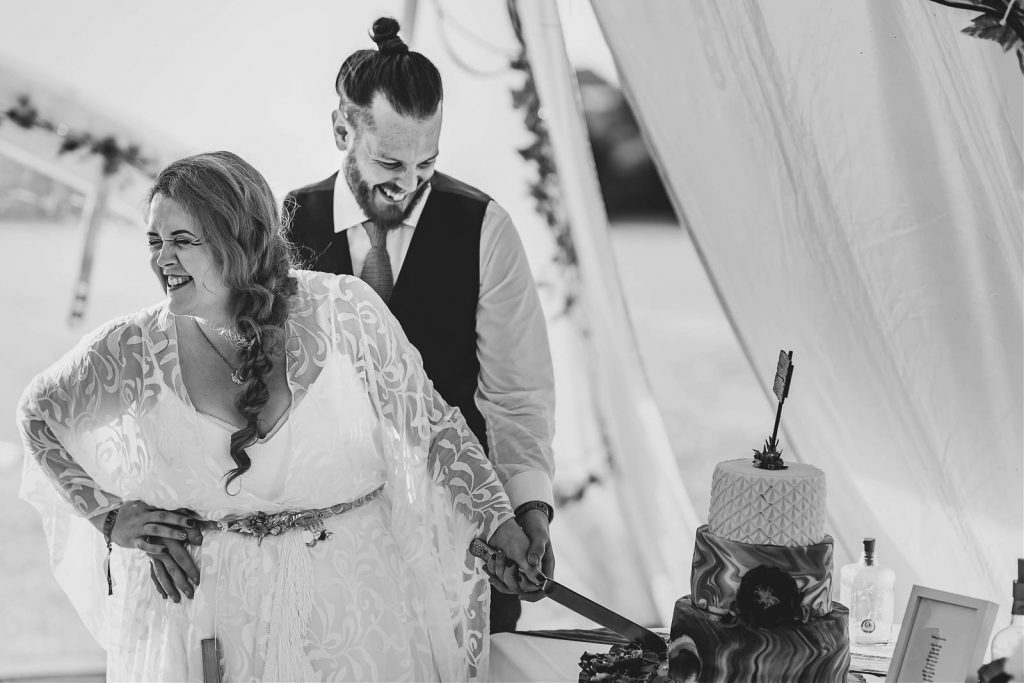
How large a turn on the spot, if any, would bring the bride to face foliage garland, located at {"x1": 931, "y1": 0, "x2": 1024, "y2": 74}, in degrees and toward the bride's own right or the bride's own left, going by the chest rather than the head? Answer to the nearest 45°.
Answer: approximately 45° to the bride's own left

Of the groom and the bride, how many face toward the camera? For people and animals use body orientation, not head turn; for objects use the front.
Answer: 2

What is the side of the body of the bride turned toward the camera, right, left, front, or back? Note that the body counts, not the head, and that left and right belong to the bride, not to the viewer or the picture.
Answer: front

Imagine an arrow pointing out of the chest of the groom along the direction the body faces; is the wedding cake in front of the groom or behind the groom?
in front

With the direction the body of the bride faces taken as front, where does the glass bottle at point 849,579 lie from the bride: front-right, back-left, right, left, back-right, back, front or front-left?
left

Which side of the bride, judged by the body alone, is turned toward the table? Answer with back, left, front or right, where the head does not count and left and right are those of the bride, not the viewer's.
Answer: left

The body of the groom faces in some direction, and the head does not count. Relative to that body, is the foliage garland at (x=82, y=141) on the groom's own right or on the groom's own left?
on the groom's own right

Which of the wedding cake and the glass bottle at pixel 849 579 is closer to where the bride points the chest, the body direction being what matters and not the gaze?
the wedding cake

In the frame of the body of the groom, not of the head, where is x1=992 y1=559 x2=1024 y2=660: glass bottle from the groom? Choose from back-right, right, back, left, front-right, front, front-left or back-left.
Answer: front-left

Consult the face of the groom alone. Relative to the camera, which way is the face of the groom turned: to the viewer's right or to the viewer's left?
to the viewer's right

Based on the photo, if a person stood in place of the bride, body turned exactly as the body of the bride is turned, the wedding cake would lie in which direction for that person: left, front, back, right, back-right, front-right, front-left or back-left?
front-left
